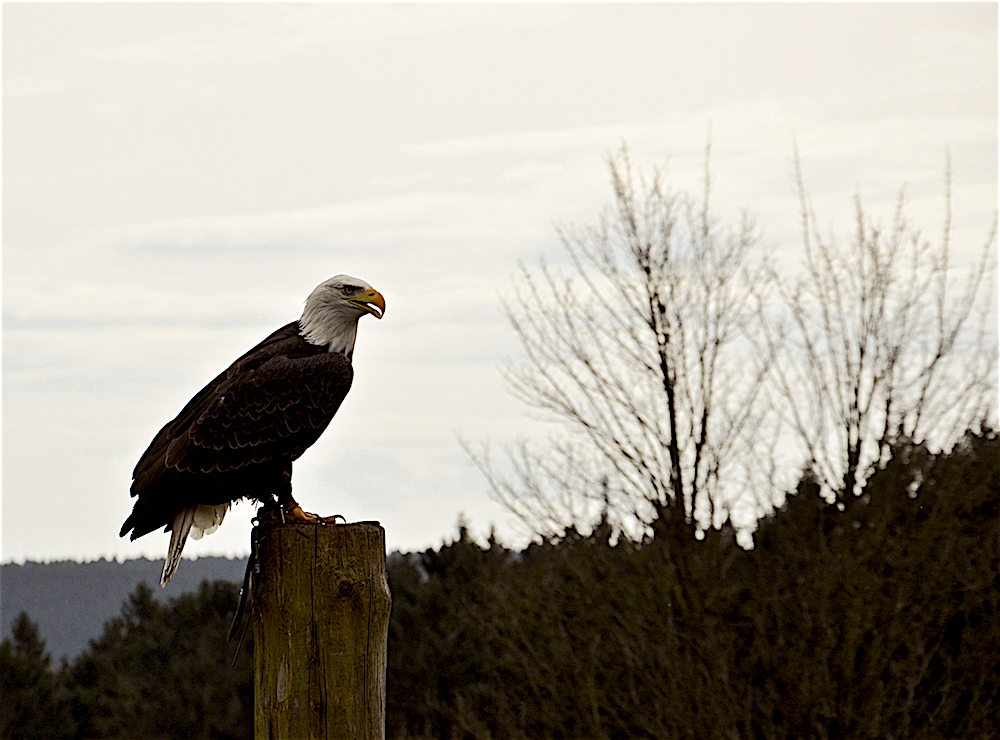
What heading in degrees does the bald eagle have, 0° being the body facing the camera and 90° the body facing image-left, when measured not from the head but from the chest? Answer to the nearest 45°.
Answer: approximately 270°
